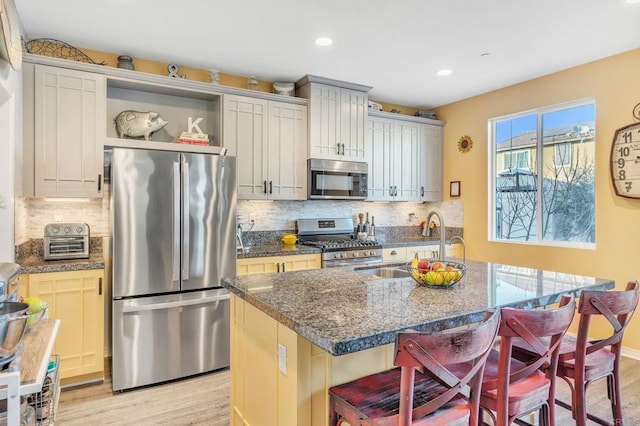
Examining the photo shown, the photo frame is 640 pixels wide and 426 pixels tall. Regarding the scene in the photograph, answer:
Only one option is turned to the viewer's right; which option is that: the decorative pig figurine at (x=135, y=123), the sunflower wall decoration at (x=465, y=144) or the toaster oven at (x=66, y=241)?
the decorative pig figurine

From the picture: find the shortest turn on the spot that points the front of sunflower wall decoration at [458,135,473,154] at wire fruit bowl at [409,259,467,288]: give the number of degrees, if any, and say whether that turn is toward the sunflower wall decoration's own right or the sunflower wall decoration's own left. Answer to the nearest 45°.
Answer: approximately 45° to the sunflower wall decoration's own left

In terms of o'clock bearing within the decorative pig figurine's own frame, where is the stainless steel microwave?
The stainless steel microwave is roughly at 12 o'clock from the decorative pig figurine.

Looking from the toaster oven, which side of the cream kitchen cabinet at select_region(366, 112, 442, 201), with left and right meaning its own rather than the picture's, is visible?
right

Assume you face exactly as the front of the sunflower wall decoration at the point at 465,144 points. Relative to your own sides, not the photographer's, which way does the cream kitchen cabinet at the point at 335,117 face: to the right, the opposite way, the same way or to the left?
to the left

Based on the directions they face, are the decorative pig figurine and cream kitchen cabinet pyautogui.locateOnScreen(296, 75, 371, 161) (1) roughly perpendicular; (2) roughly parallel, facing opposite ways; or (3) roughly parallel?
roughly perpendicular

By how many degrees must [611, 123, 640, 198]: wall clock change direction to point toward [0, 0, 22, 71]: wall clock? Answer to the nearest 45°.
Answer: approximately 45° to its right

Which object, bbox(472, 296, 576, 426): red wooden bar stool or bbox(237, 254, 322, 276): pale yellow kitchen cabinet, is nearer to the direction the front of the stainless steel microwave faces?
the red wooden bar stool

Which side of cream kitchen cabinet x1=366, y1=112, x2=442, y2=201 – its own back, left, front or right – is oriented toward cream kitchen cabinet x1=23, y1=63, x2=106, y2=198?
right

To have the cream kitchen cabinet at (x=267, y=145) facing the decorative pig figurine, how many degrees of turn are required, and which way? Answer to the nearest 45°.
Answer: approximately 135° to its right

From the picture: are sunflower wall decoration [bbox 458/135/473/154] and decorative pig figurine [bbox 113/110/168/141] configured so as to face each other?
yes

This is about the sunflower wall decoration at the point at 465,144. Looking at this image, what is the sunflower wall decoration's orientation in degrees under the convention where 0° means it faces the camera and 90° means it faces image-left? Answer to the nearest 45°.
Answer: approximately 45°

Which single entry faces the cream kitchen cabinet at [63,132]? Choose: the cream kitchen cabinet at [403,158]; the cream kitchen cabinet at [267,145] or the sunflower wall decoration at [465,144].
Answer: the sunflower wall decoration

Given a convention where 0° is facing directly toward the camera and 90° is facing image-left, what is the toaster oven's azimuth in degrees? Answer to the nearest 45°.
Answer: approximately 0°
